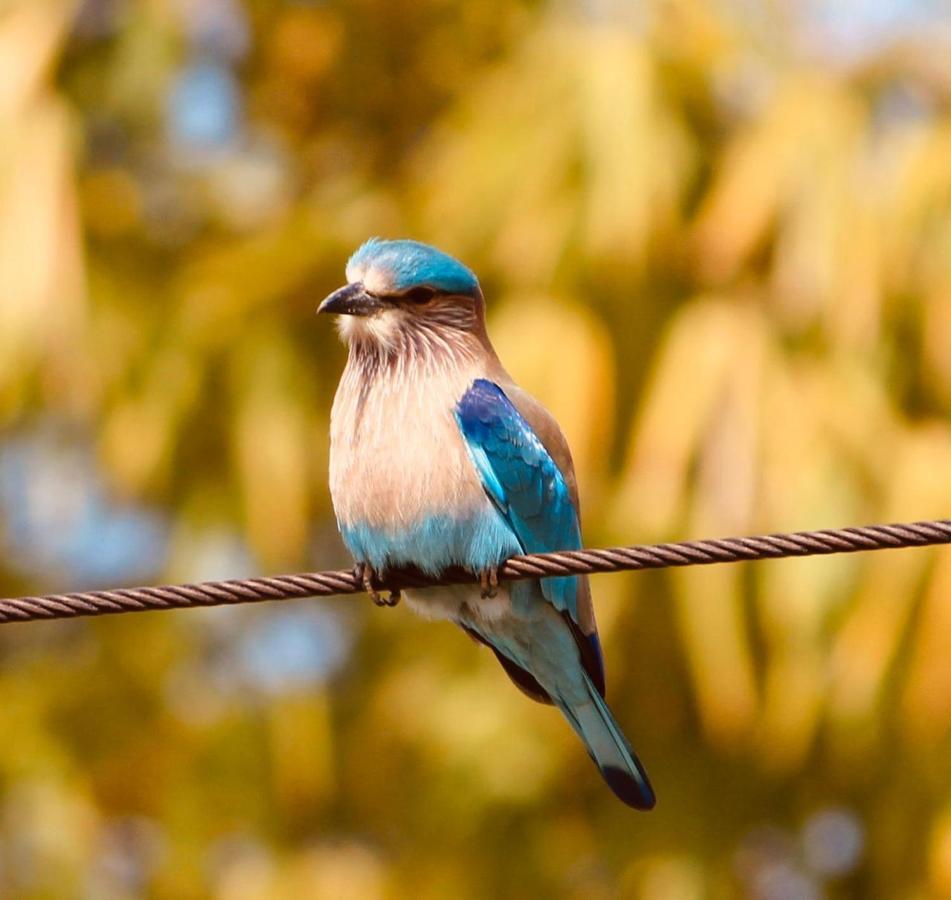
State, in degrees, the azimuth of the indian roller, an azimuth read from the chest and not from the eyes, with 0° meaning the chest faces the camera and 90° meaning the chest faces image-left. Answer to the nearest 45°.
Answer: approximately 45°
